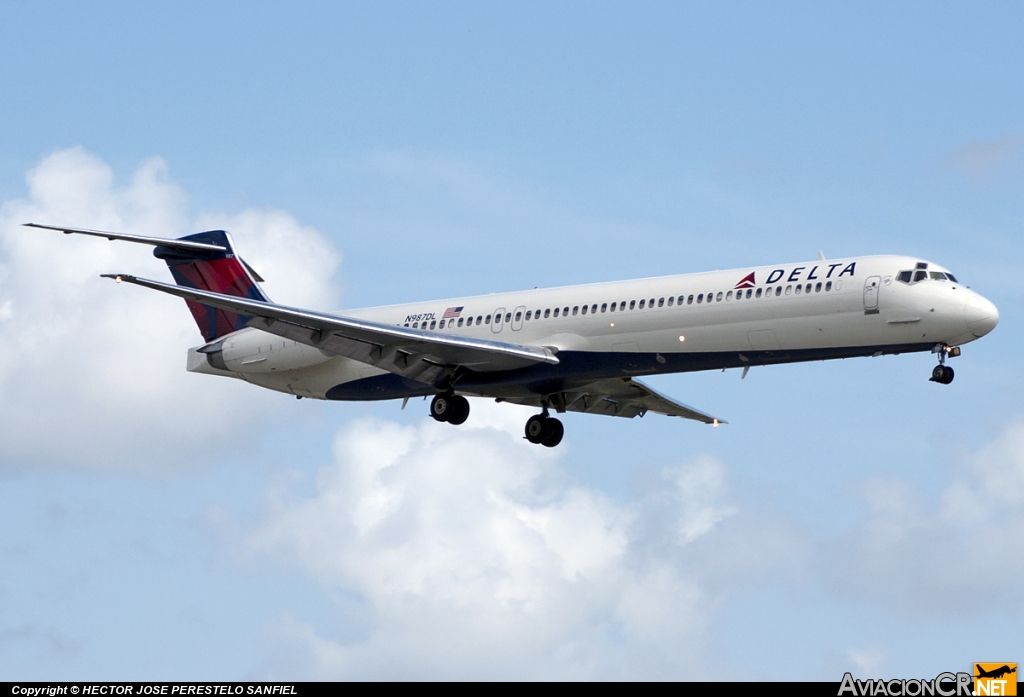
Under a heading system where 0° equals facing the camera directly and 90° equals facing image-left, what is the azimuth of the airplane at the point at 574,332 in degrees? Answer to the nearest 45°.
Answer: approximately 315°
